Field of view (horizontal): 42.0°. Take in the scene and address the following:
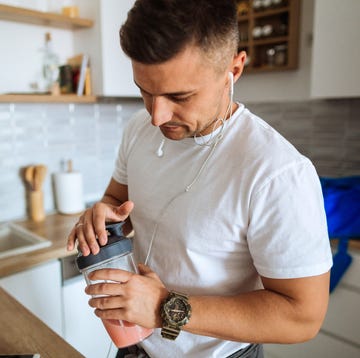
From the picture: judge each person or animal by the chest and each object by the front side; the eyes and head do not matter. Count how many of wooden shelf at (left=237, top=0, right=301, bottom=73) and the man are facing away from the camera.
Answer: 0

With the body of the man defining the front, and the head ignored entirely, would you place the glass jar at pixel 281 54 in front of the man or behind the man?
behind

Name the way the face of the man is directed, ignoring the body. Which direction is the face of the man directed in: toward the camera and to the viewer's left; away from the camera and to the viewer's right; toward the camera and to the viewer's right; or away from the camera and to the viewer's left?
toward the camera and to the viewer's left

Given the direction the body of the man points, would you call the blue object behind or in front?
behind

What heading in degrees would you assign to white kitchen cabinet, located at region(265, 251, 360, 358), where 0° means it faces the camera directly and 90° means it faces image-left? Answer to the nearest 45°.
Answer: approximately 45°

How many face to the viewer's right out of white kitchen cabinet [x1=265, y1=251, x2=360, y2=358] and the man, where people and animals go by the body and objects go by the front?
0

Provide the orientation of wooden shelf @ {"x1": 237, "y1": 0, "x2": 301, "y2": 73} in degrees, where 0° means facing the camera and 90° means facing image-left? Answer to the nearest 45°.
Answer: approximately 45°
